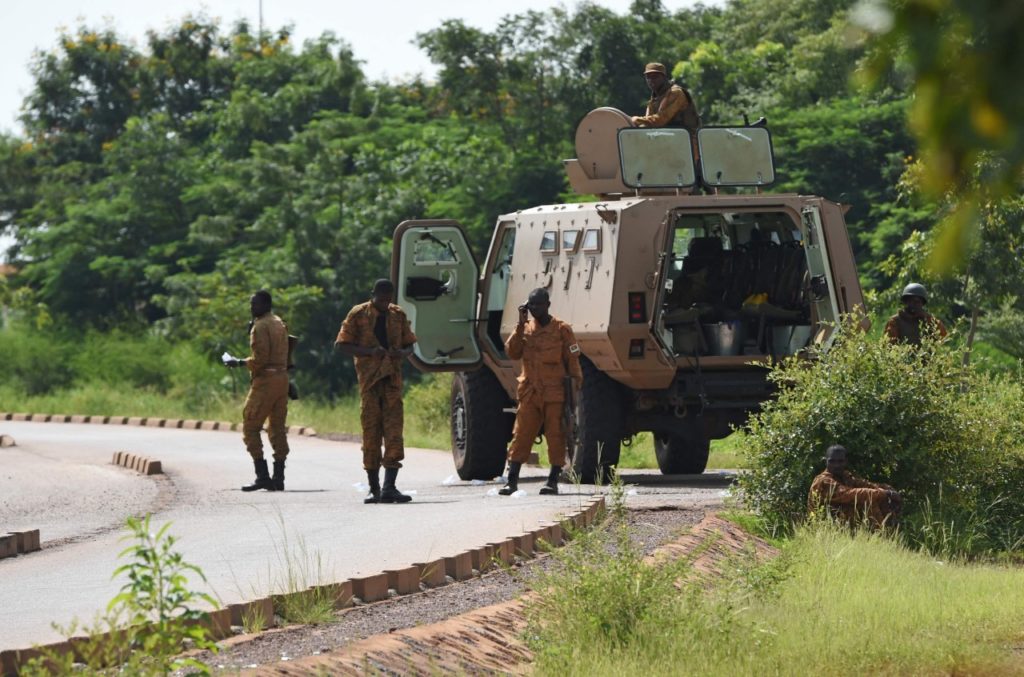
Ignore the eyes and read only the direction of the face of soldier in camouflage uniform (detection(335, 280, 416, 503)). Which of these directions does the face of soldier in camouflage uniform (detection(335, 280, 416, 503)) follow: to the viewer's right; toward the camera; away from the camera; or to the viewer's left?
toward the camera

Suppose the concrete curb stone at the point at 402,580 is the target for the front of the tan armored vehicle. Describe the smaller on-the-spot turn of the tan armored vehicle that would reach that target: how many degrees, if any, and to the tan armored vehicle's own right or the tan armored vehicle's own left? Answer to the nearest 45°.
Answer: approximately 135° to the tan armored vehicle's own left

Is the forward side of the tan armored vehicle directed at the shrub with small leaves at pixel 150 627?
no

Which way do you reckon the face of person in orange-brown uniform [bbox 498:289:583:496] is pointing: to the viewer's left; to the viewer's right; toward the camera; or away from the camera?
toward the camera

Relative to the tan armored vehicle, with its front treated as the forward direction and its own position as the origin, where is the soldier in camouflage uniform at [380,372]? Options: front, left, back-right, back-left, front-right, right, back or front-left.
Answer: left

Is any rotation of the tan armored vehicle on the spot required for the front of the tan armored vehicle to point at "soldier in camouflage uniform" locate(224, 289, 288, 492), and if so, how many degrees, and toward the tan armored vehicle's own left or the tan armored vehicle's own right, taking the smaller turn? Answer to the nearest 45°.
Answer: approximately 45° to the tan armored vehicle's own left

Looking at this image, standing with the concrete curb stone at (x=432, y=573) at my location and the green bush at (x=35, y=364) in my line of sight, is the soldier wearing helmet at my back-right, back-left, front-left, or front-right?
front-right

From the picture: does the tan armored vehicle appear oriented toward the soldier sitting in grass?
no

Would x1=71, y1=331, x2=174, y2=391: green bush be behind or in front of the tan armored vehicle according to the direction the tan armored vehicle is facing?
in front

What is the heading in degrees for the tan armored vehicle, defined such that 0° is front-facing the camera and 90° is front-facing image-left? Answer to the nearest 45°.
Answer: approximately 135°

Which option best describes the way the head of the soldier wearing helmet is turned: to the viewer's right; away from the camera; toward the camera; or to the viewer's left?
toward the camera

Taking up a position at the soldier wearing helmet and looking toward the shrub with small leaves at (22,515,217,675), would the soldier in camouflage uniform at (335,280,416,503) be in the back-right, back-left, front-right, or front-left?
front-right
